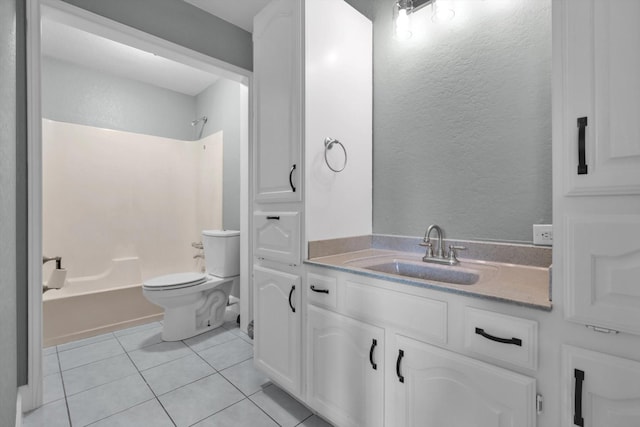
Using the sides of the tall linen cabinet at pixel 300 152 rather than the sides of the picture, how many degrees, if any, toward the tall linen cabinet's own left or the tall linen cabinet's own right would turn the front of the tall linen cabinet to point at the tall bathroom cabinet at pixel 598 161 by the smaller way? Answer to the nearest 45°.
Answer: approximately 90° to the tall linen cabinet's own left

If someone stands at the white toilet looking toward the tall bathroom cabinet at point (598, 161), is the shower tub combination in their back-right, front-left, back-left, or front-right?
back-right

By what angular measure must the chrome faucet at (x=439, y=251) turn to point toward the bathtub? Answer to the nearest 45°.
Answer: approximately 45° to its right

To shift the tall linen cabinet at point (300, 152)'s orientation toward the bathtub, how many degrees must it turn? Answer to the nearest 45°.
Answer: approximately 90° to its right

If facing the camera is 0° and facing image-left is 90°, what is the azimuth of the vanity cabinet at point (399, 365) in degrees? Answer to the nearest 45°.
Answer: approximately 45°

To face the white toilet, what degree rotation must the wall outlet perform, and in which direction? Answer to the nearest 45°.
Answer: approximately 90° to its right

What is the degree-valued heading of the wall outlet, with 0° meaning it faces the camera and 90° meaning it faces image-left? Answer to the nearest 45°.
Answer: approximately 0°

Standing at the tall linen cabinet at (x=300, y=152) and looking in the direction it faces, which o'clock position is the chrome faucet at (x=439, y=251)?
The chrome faucet is roughly at 8 o'clock from the tall linen cabinet.
